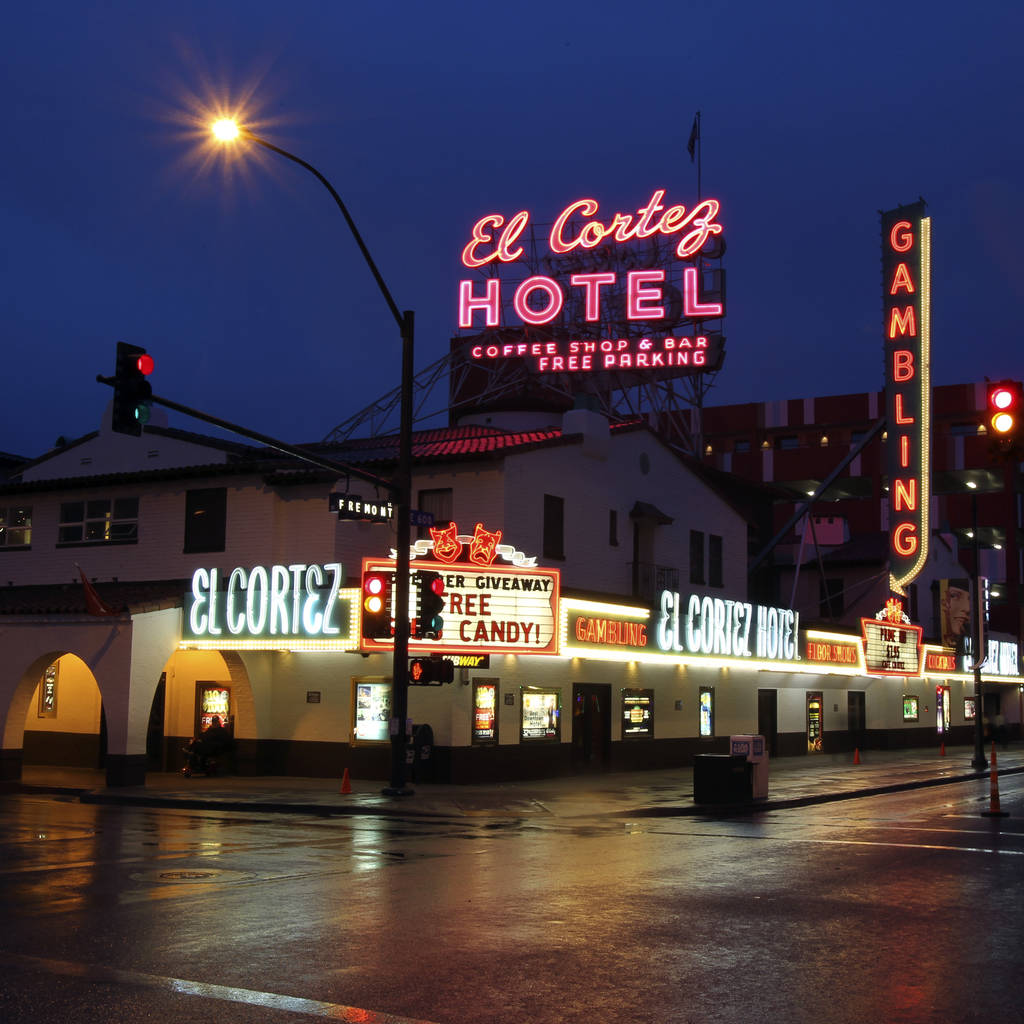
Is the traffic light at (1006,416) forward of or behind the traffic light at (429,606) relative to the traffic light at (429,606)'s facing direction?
forward

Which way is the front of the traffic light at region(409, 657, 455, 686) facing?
toward the camera

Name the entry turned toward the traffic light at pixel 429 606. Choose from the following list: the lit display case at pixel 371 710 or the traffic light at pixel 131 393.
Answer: the lit display case

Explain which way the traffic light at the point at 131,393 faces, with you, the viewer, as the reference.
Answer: facing the viewer and to the right of the viewer

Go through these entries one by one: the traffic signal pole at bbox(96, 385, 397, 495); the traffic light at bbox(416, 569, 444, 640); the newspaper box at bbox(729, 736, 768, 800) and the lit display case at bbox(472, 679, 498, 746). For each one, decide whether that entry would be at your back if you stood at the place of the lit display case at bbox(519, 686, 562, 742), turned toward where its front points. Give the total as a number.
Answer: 0

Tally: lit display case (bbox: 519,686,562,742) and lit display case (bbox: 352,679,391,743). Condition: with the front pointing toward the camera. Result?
2

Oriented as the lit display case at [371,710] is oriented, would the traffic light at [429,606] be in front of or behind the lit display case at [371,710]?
in front

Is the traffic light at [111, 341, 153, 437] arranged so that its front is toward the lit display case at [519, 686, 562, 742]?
no

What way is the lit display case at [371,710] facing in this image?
toward the camera

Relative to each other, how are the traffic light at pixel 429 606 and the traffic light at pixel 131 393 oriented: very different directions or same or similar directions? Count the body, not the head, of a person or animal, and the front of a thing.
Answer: same or similar directions

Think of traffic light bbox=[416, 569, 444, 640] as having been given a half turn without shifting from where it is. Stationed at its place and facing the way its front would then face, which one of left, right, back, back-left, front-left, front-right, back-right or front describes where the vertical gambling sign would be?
right

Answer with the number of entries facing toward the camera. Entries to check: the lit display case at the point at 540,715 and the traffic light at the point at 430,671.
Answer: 2

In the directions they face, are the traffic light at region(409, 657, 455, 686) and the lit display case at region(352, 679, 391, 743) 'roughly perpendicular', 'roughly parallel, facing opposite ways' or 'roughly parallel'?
roughly parallel

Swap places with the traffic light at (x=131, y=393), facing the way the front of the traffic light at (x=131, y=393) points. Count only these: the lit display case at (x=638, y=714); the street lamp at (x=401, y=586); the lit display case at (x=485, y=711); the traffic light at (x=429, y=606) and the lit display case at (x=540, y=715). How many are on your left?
5

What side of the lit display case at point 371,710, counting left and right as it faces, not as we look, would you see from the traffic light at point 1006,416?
left
